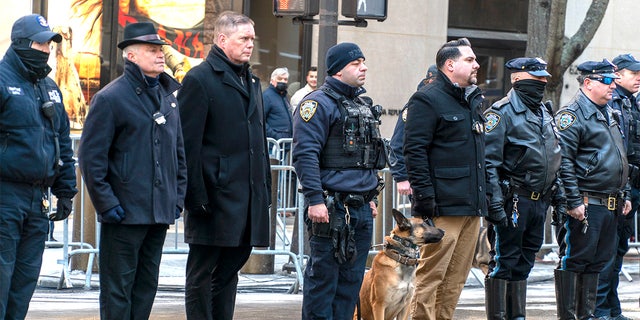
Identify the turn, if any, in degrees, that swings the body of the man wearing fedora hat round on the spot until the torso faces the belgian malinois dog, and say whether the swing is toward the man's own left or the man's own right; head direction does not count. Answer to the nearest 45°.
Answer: approximately 45° to the man's own left

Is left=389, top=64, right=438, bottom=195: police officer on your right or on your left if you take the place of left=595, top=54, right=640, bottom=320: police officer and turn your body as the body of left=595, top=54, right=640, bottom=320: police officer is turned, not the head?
on your right

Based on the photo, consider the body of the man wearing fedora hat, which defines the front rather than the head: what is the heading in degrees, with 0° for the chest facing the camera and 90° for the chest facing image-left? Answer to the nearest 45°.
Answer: approximately 315°

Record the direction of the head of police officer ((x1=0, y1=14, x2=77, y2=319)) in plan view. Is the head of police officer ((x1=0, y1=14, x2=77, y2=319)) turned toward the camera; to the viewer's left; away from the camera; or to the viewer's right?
to the viewer's right

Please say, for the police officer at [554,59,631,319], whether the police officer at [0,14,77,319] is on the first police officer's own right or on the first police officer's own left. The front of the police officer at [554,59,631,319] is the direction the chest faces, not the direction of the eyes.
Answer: on the first police officer's own right

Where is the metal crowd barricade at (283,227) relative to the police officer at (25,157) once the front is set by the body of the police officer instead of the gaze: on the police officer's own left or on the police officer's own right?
on the police officer's own left

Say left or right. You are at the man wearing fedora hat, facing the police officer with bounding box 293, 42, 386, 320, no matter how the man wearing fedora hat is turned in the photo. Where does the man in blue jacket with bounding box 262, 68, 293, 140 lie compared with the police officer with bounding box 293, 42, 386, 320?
left

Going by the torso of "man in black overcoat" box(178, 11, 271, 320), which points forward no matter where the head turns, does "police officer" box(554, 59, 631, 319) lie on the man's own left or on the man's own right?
on the man's own left

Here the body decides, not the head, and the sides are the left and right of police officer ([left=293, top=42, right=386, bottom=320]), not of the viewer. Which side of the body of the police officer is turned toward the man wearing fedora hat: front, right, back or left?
right

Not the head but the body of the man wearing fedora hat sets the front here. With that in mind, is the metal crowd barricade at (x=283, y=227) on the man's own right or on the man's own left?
on the man's own left

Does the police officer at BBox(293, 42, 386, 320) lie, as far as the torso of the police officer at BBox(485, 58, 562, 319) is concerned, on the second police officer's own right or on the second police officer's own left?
on the second police officer's own right

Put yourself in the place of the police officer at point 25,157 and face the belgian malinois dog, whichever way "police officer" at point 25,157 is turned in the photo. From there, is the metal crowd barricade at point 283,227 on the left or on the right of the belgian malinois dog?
left

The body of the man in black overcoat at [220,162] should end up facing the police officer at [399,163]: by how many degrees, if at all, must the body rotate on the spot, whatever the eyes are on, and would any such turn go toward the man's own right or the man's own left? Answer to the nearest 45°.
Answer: approximately 90° to the man's own left
